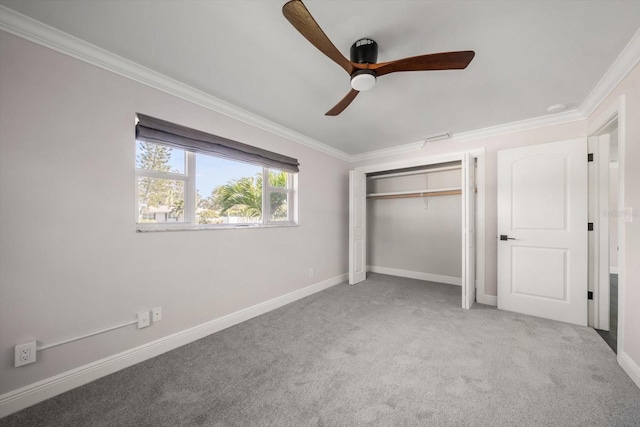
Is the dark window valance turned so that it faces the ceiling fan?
yes

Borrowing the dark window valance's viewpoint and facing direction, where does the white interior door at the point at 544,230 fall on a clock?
The white interior door is roughly at 11 o'clock from the dark window valance.

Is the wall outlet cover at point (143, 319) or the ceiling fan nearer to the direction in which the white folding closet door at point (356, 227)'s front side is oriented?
the ceiling fan

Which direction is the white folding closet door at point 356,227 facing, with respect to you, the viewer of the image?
facing the viewer and to the right of the viewer
